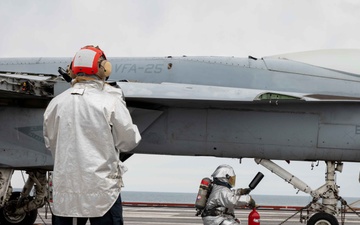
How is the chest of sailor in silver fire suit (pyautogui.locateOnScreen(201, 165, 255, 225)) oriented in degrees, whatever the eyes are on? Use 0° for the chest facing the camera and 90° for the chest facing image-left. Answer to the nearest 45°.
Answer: approximately 270°

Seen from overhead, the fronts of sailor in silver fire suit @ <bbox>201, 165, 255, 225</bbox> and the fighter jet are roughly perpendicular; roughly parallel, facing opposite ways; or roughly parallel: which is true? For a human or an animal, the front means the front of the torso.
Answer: roughly parallel

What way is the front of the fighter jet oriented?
to the viewer's right

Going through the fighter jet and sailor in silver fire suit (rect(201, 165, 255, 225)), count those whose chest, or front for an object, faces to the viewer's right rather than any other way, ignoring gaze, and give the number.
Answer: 2

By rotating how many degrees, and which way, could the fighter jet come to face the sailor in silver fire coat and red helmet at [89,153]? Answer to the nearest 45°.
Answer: approximately 90° to its right

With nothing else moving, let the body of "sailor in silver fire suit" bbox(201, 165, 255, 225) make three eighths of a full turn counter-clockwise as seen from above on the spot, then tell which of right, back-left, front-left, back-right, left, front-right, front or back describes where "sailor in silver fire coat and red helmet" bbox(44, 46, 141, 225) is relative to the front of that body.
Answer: back-left
